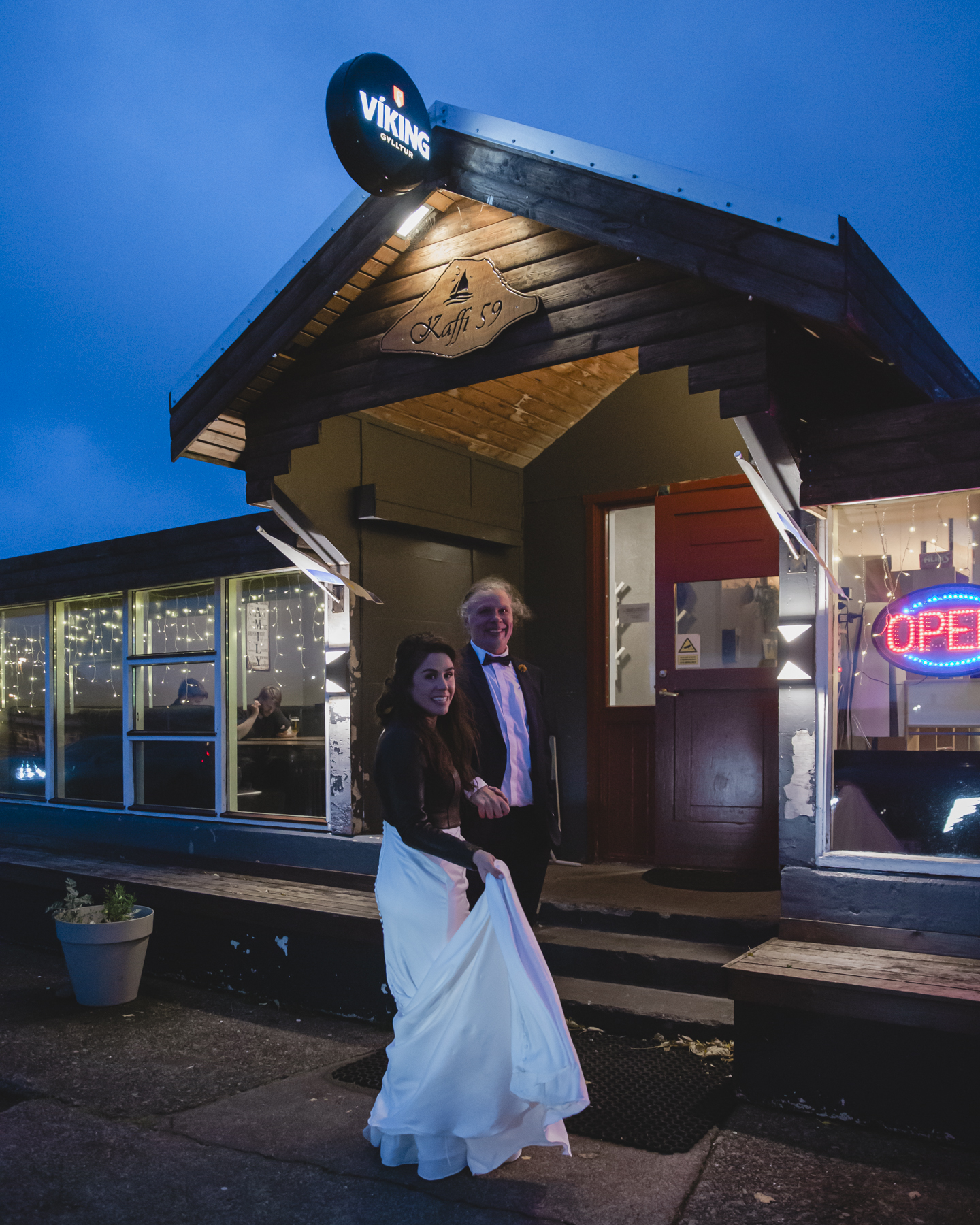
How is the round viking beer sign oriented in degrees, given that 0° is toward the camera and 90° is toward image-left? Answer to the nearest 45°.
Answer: approximately 315°

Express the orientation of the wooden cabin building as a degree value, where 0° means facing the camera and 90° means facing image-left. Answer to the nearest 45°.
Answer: approximately 45°

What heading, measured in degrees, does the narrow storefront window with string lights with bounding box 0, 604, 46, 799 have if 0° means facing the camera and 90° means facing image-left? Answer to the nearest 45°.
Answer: approximately 45°

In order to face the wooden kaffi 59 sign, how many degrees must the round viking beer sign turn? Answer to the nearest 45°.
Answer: approximately 90° to its left
